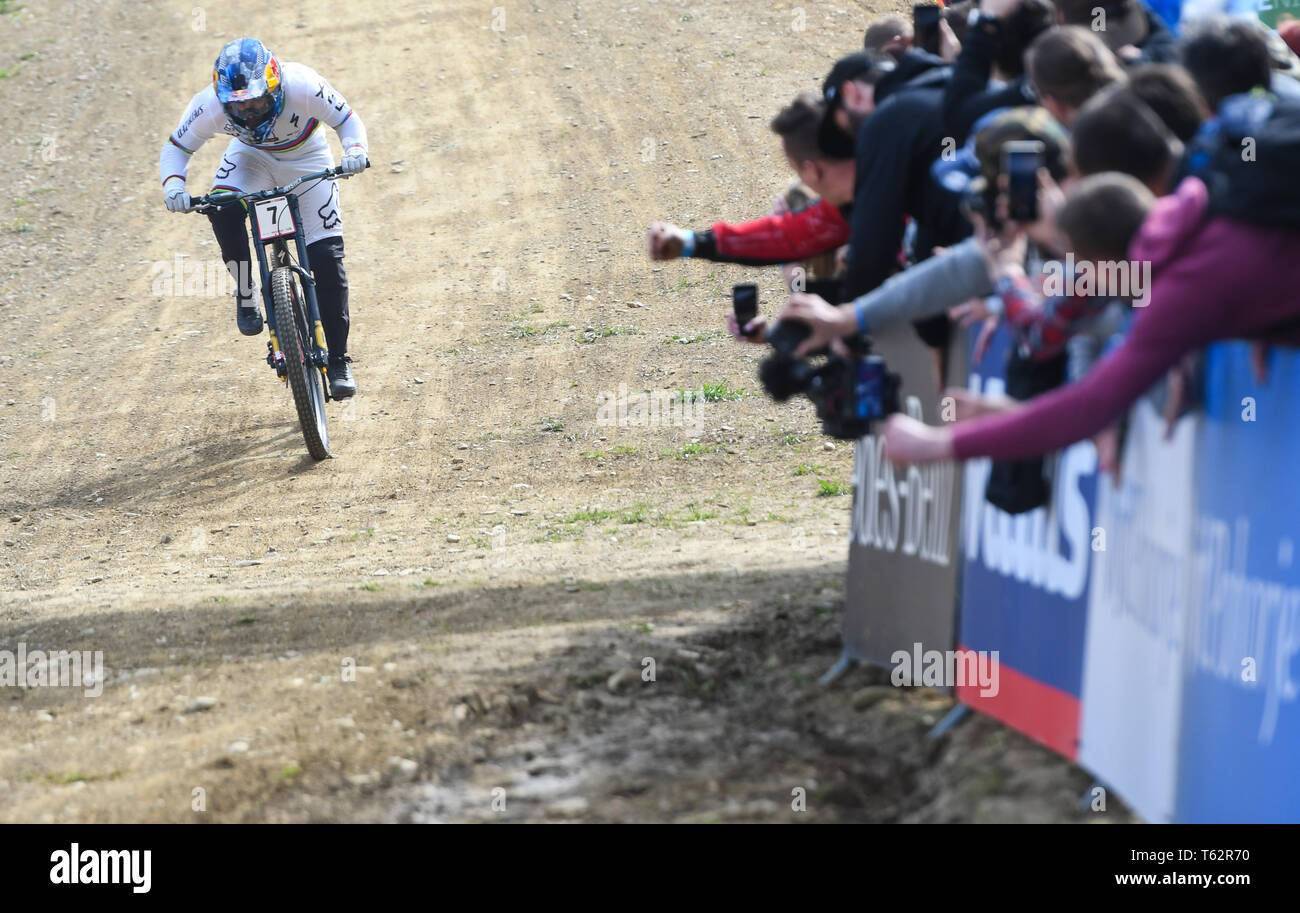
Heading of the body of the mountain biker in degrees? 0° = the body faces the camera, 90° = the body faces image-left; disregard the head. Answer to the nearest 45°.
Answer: approximately 0°

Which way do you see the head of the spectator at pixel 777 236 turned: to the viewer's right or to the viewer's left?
to the viewer's left

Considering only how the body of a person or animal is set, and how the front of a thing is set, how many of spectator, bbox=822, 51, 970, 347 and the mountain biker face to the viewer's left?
1

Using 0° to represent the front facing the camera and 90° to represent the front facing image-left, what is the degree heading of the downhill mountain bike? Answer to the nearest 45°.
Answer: approximately 0°

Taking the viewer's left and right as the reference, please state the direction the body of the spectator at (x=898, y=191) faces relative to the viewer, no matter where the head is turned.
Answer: facing to the left of the viewer

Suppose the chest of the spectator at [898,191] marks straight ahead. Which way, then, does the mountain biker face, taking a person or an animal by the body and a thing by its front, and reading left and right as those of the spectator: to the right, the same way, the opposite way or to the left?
to the left

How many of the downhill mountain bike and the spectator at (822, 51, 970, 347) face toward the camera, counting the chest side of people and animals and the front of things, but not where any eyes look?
1

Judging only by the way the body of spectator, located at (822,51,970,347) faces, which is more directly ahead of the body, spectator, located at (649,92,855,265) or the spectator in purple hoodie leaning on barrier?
the spectator, located at (649,92,855,265)

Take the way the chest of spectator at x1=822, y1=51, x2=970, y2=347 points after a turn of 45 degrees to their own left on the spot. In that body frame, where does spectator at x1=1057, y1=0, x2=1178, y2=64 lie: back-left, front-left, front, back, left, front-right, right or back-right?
back

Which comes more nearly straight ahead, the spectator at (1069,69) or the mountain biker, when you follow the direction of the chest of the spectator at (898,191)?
the mountain biker

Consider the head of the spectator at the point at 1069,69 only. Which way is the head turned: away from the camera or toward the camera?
away from the camera
